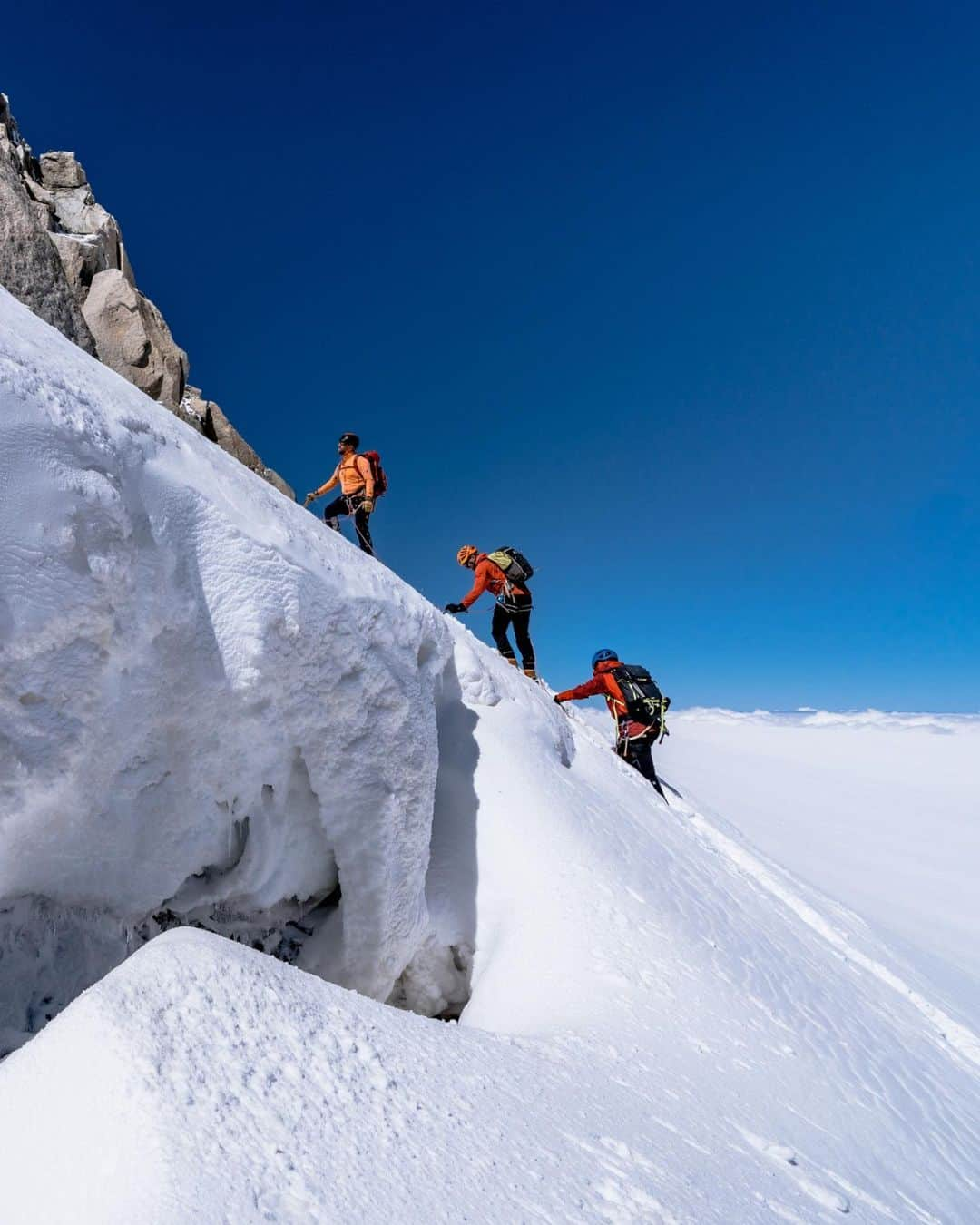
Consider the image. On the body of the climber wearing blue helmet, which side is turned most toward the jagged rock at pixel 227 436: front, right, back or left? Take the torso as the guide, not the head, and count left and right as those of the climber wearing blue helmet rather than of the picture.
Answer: front

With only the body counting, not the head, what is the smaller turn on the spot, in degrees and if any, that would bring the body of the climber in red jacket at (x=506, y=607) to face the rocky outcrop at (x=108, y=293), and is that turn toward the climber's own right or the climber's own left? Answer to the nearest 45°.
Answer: approximately 45° to the climber's own right

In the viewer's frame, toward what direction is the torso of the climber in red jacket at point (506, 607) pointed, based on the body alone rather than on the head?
to the viewer's left

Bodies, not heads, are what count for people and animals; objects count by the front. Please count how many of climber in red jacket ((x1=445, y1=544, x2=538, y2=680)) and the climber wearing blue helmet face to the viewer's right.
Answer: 0

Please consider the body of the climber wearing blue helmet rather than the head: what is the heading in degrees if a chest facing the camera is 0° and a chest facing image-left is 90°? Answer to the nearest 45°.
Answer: approximately 135°

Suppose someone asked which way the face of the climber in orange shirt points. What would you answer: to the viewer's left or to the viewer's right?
to the viewer's left

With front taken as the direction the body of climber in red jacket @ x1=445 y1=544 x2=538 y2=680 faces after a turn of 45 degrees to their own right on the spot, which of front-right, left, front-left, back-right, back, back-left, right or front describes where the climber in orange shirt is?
front-left

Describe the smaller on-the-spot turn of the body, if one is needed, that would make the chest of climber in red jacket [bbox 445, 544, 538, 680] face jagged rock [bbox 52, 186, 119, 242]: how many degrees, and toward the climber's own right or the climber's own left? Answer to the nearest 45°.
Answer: approximately 45° to the climber's own right

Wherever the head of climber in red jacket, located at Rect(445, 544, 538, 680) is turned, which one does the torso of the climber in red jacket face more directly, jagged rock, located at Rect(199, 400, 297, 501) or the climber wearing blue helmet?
the jagged rock
